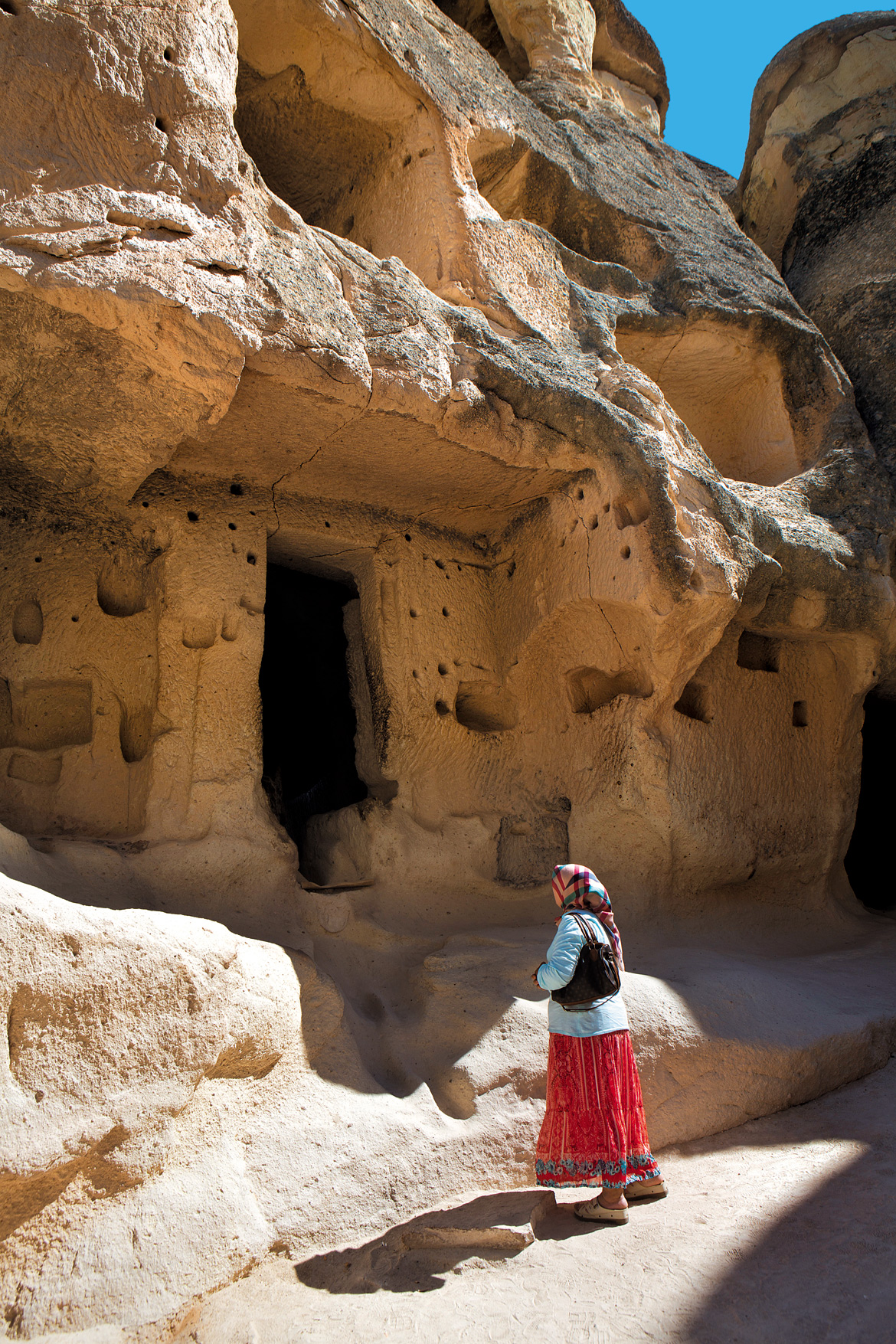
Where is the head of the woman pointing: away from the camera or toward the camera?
away from the camera

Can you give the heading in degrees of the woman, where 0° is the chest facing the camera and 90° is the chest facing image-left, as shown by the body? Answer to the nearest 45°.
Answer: approximately 135°
